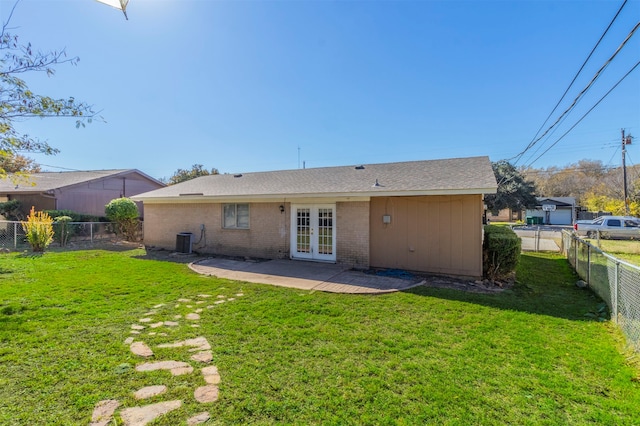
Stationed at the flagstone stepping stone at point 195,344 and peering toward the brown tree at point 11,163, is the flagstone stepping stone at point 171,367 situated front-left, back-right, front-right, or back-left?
back-left

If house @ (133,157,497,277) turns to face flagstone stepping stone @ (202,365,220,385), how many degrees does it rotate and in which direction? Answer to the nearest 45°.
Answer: approximately 135° to its right

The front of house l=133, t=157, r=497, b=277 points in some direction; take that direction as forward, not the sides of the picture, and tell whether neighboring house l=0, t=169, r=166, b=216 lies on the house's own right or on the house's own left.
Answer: on the house's own left

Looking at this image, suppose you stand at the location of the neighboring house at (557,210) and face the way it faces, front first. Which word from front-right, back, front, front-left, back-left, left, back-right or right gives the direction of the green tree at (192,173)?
front-right

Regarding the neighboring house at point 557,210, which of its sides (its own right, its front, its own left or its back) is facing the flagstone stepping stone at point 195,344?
front

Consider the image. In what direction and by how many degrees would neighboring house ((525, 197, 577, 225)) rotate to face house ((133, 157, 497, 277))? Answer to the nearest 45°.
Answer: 0° — it already faces it

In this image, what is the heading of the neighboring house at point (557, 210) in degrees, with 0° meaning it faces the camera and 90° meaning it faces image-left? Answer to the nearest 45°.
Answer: approximately 0°

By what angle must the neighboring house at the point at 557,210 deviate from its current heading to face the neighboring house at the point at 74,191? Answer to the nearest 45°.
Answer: approximately 45° to its right

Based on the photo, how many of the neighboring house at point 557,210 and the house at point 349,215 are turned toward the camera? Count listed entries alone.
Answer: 1

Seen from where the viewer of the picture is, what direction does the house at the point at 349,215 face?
facing away from the viewer and to the right of the viewer
